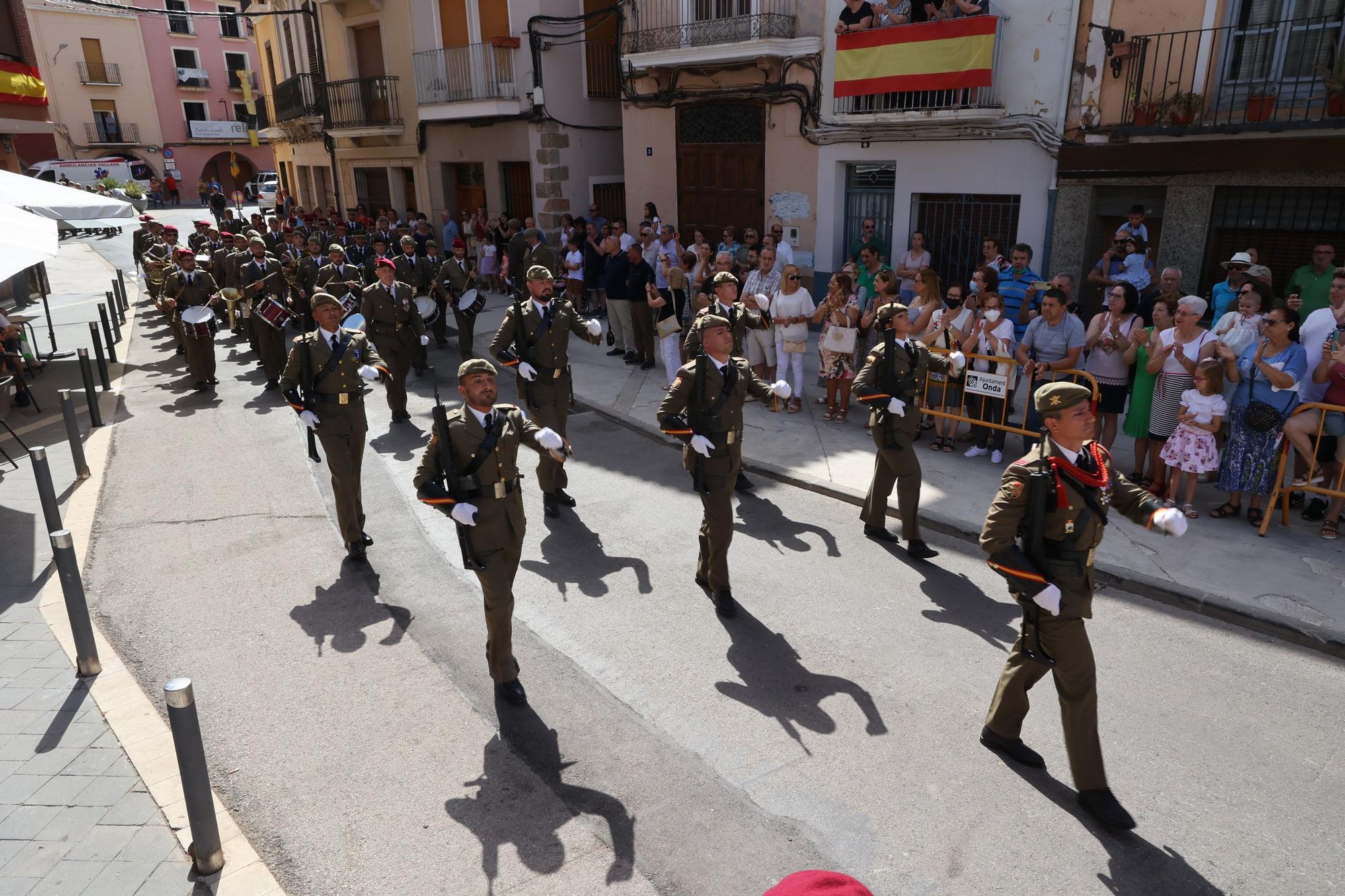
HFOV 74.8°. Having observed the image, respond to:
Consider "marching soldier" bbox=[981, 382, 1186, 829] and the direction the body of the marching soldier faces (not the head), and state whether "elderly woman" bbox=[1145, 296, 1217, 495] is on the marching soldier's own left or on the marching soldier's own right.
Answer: on the marching soldier's own left

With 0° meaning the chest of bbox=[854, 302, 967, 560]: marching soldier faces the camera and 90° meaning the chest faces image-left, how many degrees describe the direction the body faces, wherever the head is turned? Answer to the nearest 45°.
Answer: approximately 315°

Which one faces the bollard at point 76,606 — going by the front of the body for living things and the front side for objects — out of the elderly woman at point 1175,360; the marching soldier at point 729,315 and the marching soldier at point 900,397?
the elderly woman

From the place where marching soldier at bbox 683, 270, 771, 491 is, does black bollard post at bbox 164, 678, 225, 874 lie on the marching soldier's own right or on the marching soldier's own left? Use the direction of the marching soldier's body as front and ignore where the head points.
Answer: on the marching soldier's own right

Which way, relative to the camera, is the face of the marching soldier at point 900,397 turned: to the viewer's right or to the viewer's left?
to the viewer's right

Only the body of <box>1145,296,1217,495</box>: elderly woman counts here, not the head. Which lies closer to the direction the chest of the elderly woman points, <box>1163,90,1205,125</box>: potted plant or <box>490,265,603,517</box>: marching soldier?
the marching soldier

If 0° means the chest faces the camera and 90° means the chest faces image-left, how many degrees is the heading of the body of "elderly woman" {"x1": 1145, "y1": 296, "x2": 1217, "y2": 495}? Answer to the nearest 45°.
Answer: approximately 45°

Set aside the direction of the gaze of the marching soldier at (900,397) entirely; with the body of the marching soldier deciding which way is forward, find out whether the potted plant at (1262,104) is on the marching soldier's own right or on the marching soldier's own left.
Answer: on the marching soldier's own left

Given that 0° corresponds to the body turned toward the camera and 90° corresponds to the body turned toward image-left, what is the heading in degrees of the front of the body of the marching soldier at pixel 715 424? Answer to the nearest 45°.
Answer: approximately 315°

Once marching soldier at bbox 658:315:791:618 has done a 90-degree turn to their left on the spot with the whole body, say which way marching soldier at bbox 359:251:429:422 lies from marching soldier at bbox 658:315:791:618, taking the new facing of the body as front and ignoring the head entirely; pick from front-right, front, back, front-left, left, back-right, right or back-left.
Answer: left

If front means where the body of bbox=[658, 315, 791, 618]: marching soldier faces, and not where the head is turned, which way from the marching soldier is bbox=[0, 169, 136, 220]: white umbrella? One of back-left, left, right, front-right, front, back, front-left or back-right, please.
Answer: back

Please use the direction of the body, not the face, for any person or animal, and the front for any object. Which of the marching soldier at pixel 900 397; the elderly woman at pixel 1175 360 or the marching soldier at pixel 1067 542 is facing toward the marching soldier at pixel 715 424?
the elderly woman
